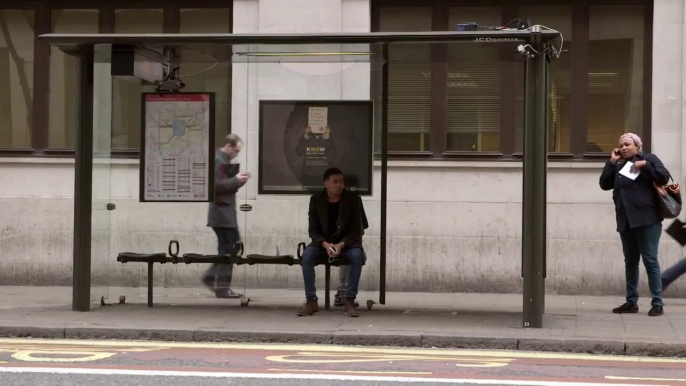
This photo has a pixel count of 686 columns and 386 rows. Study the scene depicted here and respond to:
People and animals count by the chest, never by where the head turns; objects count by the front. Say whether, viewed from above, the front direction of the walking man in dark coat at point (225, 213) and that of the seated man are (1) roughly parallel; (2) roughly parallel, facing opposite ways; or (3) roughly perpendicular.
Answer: roughly perpendicular

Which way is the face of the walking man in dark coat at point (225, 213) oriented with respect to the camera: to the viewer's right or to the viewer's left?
to the viewer's right

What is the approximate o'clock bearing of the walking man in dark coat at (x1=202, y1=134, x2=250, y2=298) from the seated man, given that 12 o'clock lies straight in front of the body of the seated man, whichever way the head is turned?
The walking man in dark coat is roughly at 4 o'clock from the seated man.

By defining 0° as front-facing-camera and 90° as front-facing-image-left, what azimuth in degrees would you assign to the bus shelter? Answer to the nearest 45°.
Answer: approximately 0°

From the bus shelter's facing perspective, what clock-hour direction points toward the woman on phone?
The woman on phone is roughly at 9 o'clock from the bus shelter.

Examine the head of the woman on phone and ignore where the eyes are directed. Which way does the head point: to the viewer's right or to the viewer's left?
to the viewer's left

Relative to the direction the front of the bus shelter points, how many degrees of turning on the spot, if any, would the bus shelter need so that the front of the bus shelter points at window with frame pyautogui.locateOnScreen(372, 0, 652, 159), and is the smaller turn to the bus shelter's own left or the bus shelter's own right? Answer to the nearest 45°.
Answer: approximately 135° to the bus shelter's own left

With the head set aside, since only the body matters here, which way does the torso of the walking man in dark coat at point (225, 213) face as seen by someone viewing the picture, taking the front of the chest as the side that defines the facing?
to the viewer's right

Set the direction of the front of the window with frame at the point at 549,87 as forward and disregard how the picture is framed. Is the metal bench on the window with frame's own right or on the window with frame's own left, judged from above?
on the window with frame's own right
